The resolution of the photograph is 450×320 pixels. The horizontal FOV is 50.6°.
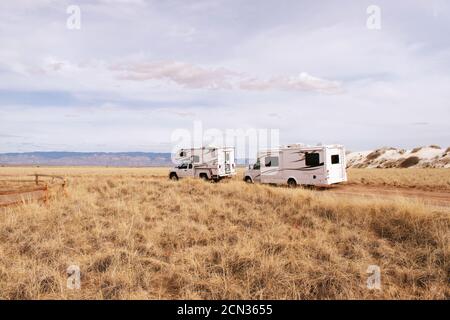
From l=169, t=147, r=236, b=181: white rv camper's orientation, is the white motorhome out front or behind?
behind

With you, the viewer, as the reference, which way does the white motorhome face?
facing away from the viewer and to the left of the viewer

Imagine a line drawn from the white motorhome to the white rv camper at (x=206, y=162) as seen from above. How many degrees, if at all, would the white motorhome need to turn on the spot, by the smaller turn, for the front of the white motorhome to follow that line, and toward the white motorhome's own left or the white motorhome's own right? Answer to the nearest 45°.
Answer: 0° — it already faces it

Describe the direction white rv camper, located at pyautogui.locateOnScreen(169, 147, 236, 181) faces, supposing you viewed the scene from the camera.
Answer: facing away from the viewer and to the left of the viewer
